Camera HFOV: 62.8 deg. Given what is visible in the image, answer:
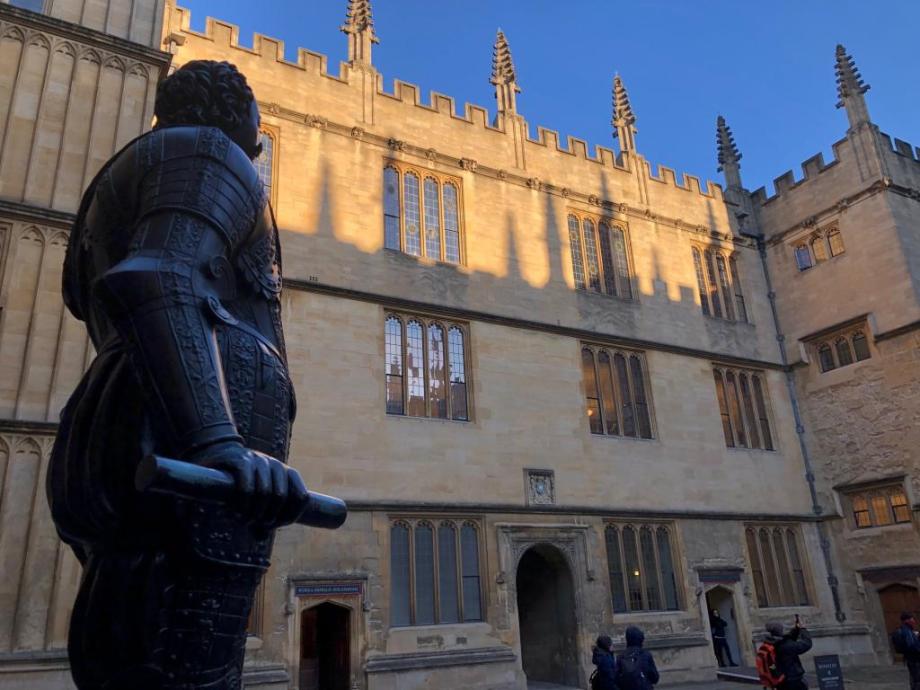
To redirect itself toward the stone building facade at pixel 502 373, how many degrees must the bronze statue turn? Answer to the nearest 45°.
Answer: approximately 45° to its left

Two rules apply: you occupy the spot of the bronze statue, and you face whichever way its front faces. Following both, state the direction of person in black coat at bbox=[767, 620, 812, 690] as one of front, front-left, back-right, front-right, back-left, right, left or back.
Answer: front-left

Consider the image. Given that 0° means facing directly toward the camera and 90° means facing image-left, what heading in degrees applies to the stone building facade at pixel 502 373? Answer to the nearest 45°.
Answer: approximately 315°

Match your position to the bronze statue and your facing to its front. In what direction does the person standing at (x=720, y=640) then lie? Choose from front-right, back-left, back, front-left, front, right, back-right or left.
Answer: front-left

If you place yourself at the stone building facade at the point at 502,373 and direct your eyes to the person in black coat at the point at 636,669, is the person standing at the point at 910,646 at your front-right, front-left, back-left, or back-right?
front-left

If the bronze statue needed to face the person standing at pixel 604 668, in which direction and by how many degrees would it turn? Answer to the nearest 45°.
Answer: approximately 45° to its left

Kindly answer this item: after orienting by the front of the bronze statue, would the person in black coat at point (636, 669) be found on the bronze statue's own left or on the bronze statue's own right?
on the bronze statue's own left
